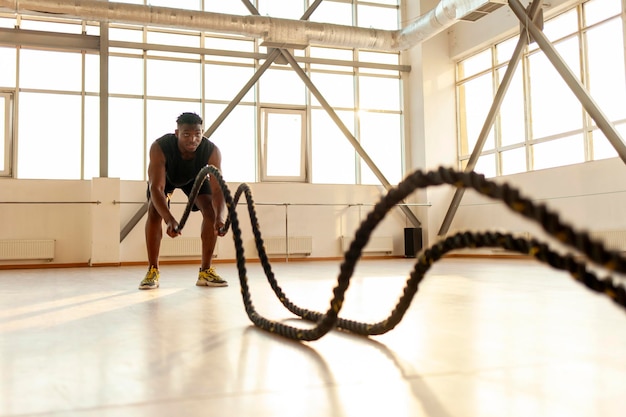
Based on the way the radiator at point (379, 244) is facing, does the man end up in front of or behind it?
in front

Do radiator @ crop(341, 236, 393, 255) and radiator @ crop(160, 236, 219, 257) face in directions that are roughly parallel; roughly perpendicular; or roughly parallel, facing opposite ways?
roughly parallel

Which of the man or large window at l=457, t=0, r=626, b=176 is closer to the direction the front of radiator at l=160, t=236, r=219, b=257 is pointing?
the man

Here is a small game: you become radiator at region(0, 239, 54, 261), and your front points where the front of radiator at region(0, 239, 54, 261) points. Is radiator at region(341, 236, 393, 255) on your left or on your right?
on your left

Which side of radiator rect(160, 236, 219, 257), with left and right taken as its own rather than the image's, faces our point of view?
front

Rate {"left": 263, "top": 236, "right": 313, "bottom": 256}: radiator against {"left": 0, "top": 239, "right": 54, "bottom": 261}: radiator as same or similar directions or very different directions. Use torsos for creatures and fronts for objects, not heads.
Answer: same or similar directions

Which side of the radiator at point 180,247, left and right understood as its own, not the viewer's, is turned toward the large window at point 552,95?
left

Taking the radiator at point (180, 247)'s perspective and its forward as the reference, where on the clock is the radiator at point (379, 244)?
the radiator at point (379, 244) is roughly at 9 o'clock from the radiator at point (180, 247).

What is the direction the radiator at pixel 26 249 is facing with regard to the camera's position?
facing the viewer

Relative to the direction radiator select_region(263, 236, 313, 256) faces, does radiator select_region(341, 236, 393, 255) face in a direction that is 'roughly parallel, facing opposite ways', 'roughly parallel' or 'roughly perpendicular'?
roughly parallel

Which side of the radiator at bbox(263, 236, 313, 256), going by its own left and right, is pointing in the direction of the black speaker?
left

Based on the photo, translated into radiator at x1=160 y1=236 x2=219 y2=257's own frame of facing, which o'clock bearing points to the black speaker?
The black speaker is roughly at 9 o'clock from the radiator.

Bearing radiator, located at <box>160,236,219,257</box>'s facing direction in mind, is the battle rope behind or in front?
in front

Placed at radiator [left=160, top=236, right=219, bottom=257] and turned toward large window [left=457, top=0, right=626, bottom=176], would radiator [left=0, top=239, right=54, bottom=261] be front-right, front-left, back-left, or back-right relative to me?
back-right
